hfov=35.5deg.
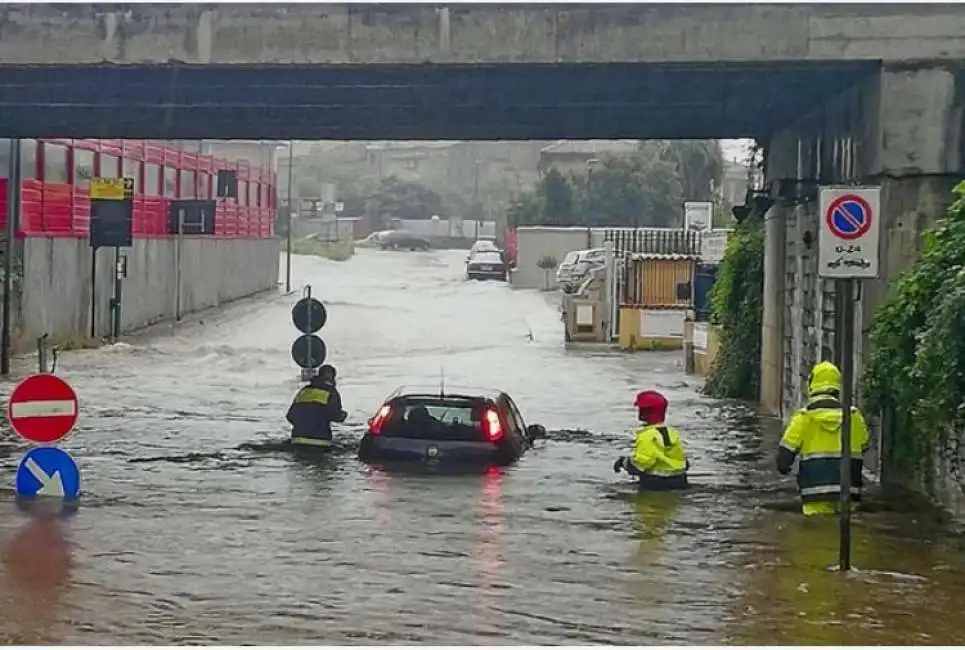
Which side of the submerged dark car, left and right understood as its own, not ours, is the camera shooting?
back

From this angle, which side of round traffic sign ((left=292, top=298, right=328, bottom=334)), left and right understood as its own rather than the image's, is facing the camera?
back

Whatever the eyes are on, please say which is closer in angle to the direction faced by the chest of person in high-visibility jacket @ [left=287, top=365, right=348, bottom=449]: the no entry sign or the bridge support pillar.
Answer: the bridge support pillar

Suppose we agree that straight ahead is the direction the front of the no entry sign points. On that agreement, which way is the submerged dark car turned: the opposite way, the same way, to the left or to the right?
the opposite way

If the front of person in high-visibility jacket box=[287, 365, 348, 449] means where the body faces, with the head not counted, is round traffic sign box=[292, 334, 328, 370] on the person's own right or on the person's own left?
on the person's own left

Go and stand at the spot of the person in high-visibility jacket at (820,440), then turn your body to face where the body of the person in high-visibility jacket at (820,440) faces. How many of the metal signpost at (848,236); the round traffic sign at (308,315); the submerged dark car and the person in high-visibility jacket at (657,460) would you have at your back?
1

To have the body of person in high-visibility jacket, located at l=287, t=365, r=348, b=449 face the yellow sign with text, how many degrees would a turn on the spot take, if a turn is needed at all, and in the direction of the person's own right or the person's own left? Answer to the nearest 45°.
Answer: approximately 45° to the person's own left

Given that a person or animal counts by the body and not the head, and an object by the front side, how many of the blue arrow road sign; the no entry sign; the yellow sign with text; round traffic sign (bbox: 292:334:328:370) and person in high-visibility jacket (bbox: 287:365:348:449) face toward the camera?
3

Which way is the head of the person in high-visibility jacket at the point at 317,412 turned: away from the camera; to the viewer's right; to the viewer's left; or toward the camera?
away from the camera

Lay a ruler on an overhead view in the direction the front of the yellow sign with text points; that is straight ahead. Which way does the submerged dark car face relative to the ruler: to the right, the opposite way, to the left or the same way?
the opposite way

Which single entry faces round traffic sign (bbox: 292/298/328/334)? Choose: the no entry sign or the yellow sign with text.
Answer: the yellow sign with text

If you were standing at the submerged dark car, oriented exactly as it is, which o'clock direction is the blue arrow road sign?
The blue arrow road sign is roughly at 8 o'clock from the submerged dark car.

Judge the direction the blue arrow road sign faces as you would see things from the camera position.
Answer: facing the viewer

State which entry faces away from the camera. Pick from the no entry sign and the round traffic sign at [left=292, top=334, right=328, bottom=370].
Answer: the round traffic sign

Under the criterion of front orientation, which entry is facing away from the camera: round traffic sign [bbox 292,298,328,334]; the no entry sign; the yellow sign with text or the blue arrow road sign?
the round traffic sign
